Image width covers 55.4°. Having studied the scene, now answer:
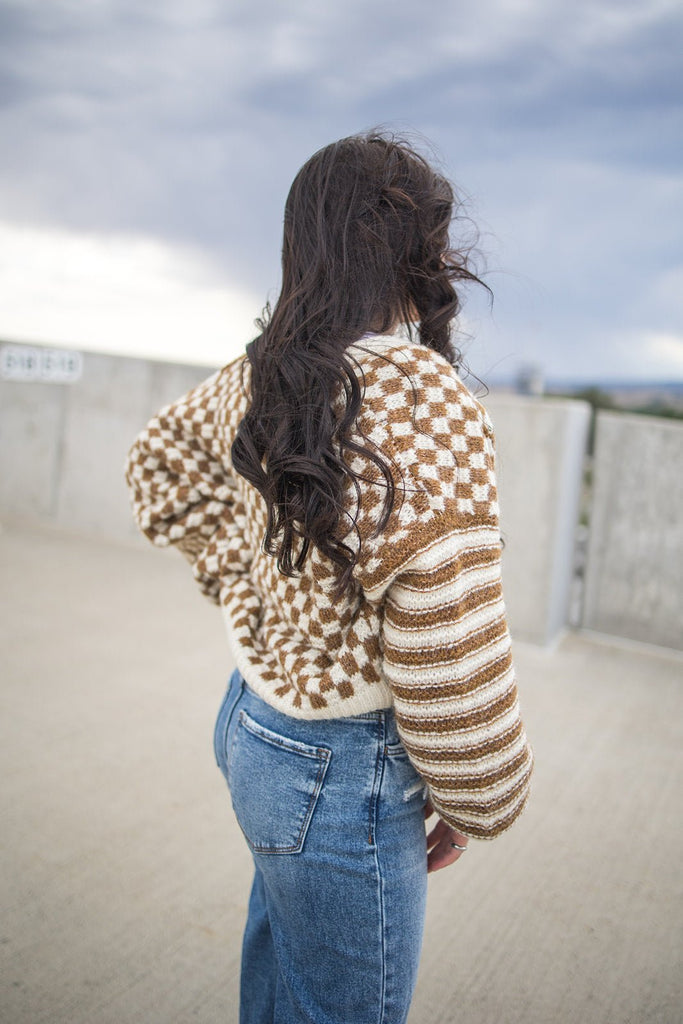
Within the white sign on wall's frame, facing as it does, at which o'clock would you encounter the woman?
The woman is roughly at 12 o'clock from the white sign on wall.

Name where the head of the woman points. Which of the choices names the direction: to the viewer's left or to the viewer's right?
to the viewer's right

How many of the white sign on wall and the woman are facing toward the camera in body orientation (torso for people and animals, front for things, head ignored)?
1

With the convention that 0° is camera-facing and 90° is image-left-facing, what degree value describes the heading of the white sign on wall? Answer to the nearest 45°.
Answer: approximately 0°

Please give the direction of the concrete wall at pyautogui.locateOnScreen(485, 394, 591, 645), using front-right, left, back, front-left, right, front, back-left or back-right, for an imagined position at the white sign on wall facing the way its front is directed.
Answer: front-left

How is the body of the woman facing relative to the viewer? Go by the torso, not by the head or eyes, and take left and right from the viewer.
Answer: facing away from the viewer and to the right of the viewer
